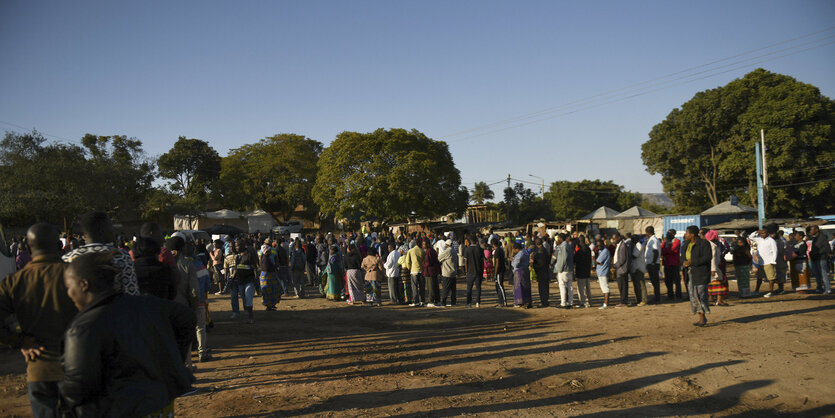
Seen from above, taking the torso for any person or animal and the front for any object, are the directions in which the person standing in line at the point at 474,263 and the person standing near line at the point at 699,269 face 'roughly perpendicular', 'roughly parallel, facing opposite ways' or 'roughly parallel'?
roughly perpendicular

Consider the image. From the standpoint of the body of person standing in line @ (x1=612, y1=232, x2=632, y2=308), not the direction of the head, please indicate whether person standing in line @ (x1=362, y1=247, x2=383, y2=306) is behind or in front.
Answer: in front

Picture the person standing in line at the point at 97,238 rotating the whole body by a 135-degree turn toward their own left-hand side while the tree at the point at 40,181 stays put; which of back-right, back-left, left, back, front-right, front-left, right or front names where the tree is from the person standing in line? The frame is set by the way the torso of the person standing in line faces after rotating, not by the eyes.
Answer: back-right

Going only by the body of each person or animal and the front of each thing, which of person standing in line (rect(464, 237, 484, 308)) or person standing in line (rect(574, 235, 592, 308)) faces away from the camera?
person standing in line (rect(464, 237, 484, 308))

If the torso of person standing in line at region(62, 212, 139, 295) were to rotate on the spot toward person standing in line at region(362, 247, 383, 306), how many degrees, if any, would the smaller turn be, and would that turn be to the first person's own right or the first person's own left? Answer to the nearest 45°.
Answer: approximately 45° to the first person's own right

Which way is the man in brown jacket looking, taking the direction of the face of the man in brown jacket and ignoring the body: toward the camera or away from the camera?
away from the camera

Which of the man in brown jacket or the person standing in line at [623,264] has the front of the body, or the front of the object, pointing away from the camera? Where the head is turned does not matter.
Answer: the man in brown jacket

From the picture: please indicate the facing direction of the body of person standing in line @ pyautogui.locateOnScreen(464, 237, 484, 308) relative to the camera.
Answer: away from the camera

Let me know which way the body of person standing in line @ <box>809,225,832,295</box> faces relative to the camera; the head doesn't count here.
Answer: to the viewer's left

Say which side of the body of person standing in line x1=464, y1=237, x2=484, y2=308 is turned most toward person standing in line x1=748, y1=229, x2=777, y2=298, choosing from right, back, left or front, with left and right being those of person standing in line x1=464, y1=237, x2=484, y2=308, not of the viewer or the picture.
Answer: right

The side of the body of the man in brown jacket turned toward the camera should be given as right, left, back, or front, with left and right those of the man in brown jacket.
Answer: back

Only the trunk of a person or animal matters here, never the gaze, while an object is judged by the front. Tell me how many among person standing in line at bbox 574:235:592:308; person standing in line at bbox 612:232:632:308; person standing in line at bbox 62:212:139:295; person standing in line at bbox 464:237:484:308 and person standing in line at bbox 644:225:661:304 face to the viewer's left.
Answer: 3
